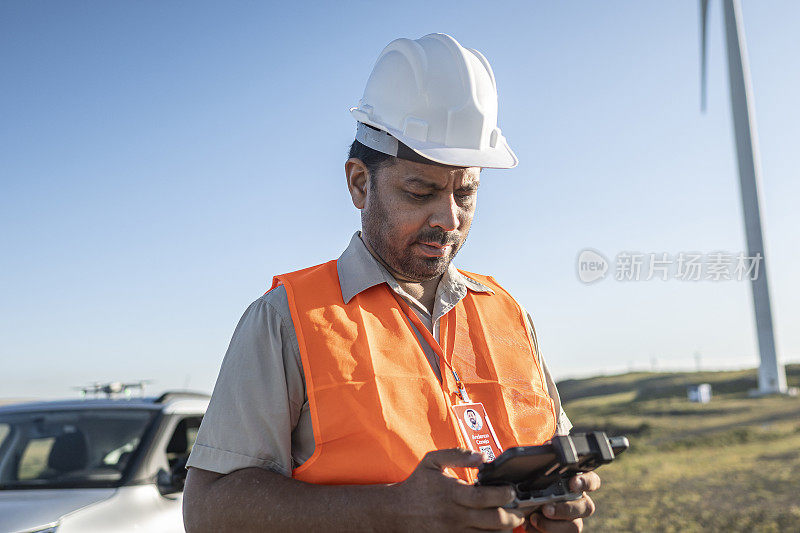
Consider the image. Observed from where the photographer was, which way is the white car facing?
facing the viewer and to the left of the viewer

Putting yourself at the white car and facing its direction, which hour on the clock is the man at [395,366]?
The man is roughly at 10 o'clock from the white car.

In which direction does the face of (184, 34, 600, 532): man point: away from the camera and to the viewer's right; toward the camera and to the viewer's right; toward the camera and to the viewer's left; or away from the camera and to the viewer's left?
toward the camera and to the viewer's right

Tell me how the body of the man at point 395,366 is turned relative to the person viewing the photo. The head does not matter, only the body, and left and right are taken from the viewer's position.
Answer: facing the viewer and to the right of the viewer

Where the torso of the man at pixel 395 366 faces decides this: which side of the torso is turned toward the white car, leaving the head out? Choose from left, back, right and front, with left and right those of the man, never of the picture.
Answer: back

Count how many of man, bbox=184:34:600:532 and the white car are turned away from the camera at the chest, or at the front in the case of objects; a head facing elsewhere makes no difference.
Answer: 0
